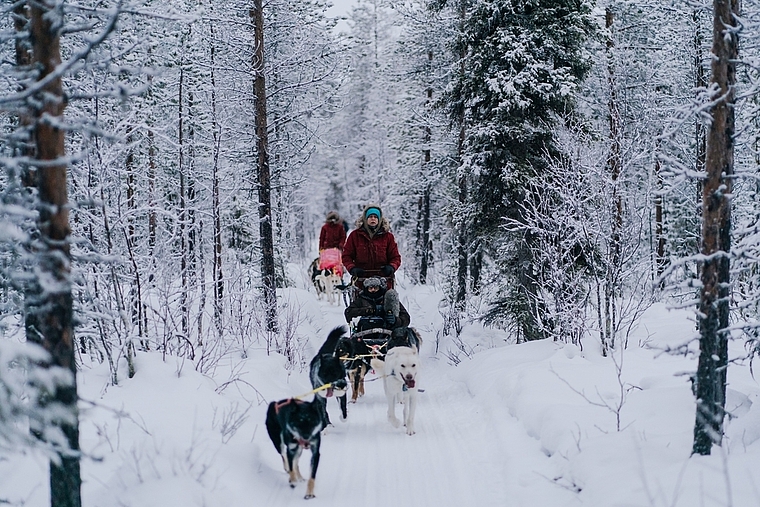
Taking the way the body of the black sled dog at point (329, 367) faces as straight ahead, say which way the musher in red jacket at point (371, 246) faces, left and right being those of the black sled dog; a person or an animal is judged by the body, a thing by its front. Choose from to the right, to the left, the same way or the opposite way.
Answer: the same way

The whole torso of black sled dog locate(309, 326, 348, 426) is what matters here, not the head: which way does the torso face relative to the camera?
toward the camera

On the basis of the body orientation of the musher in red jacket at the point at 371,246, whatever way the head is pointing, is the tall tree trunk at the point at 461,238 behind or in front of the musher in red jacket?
behind

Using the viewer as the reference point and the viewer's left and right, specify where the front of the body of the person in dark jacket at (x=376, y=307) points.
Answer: facing the viewer

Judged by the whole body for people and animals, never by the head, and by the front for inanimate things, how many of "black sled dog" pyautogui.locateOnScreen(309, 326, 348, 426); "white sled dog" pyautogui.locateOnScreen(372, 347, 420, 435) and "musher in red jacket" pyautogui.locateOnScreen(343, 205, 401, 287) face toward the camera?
3

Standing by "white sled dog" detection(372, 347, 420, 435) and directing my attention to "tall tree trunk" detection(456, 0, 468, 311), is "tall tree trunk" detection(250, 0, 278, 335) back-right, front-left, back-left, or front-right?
front-left

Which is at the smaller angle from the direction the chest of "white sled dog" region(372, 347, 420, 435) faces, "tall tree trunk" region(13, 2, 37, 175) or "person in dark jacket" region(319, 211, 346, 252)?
the tall tree trunk

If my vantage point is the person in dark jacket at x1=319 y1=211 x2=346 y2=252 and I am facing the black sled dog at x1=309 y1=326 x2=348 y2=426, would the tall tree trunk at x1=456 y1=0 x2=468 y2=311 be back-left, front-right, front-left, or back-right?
front-left

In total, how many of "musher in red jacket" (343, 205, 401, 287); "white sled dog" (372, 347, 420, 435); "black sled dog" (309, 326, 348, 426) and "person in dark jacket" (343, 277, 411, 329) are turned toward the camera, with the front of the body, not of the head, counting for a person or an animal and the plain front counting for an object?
4

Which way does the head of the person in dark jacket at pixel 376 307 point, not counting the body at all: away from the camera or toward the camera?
toward the camera

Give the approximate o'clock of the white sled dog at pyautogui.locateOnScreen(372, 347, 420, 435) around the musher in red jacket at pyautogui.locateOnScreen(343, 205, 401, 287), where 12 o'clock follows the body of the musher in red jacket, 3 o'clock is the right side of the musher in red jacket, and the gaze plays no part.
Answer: The white sled dog is roughly at 12 o'clock from the musher in red jacket.

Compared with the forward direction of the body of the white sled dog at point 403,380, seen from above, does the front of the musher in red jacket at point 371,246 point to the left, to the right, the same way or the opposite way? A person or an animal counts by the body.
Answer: the same way

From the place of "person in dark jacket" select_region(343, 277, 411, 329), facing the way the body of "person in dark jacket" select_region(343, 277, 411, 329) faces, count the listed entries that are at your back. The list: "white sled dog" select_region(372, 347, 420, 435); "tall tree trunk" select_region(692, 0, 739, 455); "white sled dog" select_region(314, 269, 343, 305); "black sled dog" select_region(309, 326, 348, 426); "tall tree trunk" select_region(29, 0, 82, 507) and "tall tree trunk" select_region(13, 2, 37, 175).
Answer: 1

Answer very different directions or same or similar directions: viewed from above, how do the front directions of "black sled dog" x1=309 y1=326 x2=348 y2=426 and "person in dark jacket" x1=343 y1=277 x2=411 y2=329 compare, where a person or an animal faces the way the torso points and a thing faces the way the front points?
same or similar directions

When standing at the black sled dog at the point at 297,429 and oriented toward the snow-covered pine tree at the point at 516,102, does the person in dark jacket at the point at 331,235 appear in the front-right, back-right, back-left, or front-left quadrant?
front-left
